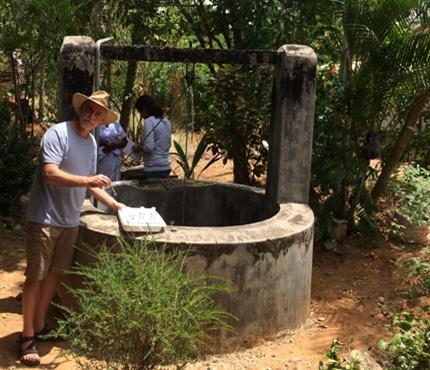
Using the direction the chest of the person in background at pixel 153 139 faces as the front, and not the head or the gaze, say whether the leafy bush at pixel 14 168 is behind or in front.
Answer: in front

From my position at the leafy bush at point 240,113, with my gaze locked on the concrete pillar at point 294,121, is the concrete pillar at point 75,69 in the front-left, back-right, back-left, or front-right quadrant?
front-right

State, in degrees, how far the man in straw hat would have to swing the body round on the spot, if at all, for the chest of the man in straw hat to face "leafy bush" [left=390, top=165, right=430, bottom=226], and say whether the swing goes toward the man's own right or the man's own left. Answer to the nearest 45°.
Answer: approximately 90° to the man's own left

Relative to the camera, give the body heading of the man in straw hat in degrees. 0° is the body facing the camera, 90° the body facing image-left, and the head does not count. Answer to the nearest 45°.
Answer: approximately 315°

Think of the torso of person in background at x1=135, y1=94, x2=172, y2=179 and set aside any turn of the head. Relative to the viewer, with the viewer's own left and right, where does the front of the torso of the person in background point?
facing away from the viewer and to the left of the viewer

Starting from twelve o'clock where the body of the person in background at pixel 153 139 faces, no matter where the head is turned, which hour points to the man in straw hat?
The man in straw hat is roughly at 8 o'clock from the person in background.

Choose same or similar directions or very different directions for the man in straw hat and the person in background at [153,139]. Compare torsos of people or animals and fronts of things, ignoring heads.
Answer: very different directions

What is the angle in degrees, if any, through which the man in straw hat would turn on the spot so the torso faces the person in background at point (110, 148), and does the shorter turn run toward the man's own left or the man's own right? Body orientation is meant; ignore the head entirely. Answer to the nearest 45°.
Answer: approximately 135° to the man's own left

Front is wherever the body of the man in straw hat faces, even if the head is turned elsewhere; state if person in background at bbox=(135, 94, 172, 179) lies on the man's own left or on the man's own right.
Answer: on the man's own left

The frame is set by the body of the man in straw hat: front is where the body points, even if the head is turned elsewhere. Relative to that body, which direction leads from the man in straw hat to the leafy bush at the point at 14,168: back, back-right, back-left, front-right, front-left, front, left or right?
back-left

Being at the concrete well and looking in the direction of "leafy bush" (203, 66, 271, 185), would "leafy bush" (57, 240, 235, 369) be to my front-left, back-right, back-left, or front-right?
back-left
